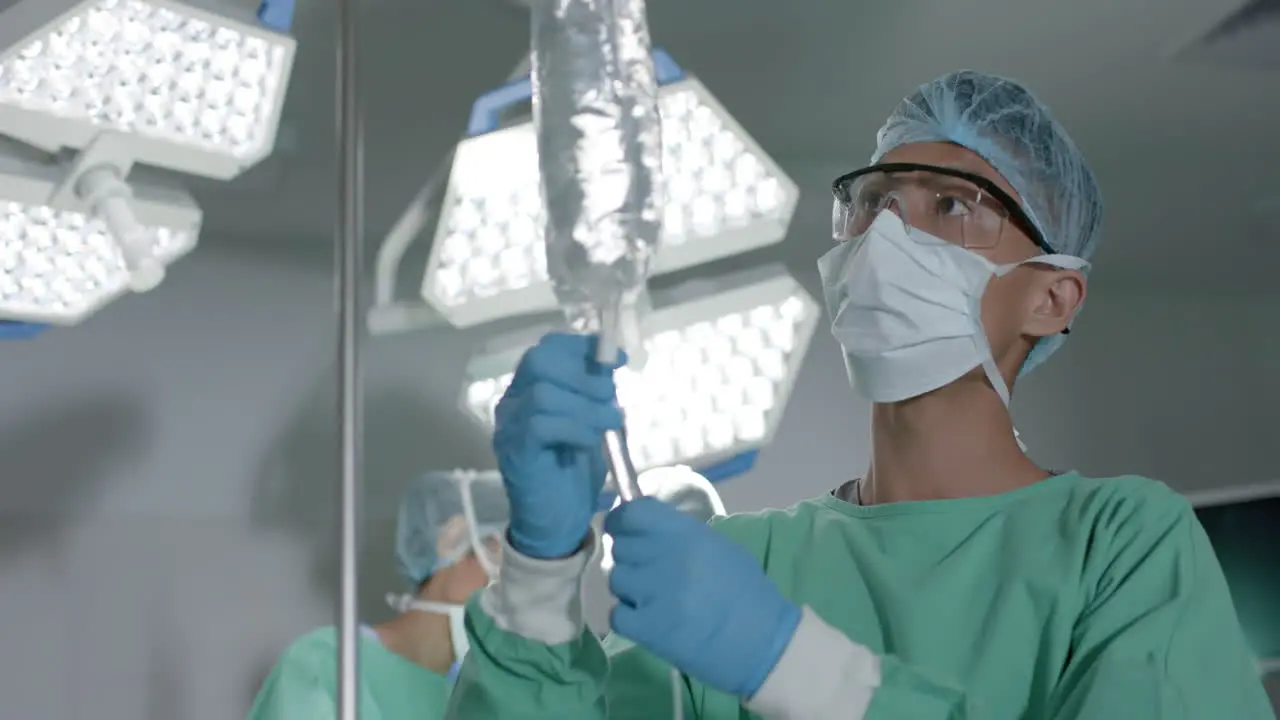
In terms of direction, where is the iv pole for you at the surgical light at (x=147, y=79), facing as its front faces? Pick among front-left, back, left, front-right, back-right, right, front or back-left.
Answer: front

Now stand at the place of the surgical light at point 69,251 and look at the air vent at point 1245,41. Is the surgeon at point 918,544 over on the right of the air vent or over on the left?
right

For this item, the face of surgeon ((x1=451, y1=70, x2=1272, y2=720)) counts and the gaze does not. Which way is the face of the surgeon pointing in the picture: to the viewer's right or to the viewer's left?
to the viewer's left

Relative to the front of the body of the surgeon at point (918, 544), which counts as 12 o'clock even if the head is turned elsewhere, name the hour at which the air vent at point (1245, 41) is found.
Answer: The air vent is roughly at 5 o'clock from the surgeon.

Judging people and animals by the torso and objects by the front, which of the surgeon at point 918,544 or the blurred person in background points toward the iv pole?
the surgeon

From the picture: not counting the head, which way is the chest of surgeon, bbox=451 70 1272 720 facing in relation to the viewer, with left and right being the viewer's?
facing the viewer and to the left of the viewer

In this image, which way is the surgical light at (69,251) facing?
toward the camera

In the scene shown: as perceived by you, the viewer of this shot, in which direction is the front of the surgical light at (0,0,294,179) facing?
facing the viewer

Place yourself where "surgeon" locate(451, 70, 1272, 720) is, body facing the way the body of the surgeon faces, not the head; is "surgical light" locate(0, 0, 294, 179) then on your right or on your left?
on your right
